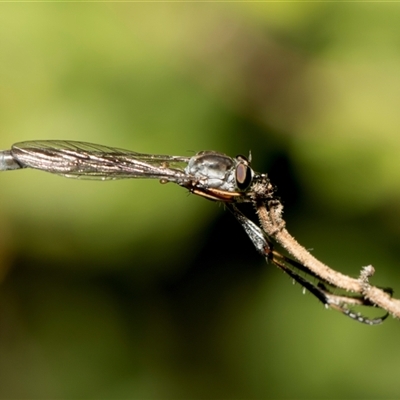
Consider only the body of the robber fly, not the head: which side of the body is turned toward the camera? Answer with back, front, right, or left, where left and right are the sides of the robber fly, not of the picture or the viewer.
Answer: right
